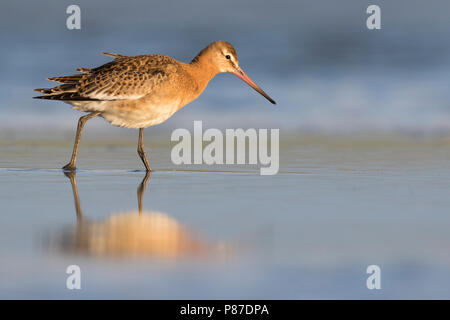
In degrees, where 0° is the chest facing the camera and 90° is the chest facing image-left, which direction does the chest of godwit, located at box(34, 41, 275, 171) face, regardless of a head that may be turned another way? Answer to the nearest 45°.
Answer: approximately 270°
